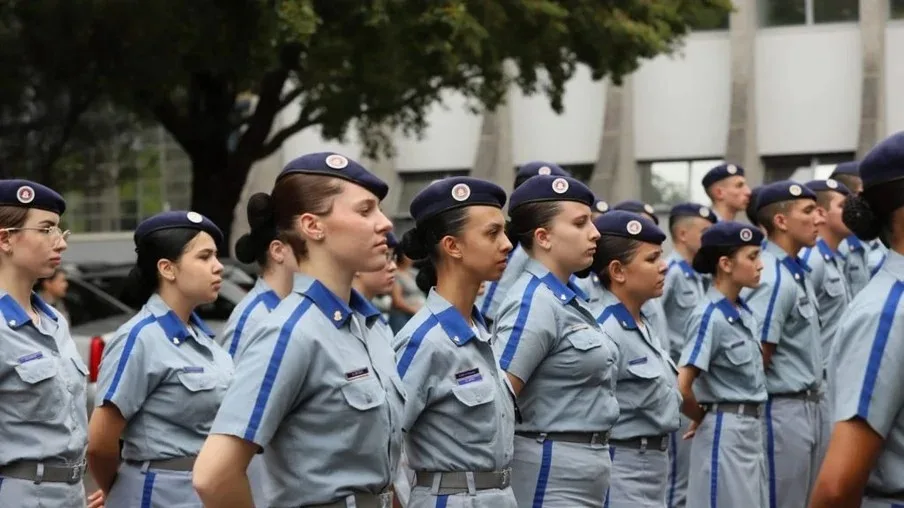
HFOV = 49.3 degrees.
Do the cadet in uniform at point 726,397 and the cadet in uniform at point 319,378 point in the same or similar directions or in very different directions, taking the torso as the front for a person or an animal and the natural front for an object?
same or similar directions

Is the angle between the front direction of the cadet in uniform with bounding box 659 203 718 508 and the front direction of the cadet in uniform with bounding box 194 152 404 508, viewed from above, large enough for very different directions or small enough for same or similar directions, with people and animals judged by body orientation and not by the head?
same or similar directions

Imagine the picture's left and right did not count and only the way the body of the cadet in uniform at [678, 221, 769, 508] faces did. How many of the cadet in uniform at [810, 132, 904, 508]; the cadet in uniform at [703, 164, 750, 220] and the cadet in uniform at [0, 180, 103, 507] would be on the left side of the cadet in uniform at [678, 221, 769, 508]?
1
